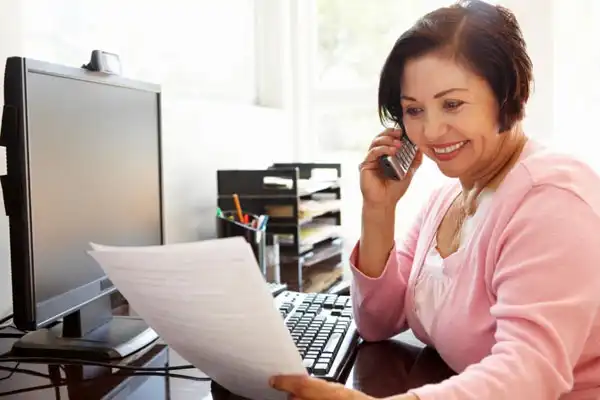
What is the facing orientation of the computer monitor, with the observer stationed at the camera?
facing the viewer and to the right of the viewer

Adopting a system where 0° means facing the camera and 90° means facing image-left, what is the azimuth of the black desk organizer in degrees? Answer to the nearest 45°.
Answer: approximately 315°

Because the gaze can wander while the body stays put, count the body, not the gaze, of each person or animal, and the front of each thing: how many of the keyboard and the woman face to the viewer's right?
1

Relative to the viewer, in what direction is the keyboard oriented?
to the viewer's right

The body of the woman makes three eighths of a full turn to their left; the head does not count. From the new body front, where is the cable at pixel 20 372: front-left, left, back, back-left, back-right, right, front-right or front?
back

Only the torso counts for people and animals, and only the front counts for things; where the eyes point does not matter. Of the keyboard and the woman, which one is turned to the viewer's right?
the keyboard

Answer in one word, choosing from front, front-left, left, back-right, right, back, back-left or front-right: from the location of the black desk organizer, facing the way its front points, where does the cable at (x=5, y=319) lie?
right

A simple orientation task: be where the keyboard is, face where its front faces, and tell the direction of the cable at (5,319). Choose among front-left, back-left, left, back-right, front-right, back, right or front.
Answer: back

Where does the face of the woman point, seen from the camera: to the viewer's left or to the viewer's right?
to the viewer's left
